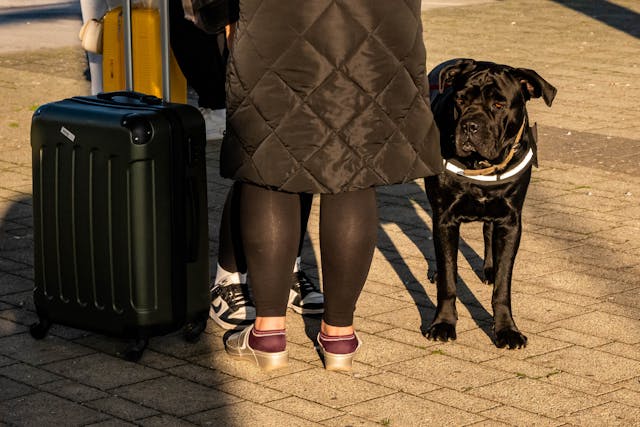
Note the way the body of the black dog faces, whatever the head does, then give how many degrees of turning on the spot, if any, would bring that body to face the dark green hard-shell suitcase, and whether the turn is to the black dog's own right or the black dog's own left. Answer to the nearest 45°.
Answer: approximately 45° to the black dog's own right

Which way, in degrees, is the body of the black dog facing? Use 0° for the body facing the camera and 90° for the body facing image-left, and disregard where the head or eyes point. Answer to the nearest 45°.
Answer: approximately 0°

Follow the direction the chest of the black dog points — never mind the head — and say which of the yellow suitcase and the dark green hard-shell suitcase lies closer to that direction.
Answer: the dark green hard-shell suitcase

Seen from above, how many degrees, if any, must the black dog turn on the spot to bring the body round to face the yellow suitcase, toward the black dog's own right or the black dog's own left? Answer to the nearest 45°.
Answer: approximately 135° to the black dog's own right
